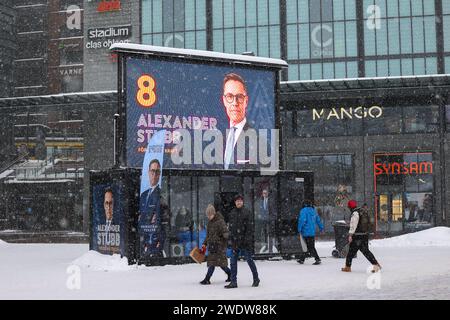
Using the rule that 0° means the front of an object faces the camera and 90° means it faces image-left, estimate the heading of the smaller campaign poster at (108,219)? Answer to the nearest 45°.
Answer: approximately 45°

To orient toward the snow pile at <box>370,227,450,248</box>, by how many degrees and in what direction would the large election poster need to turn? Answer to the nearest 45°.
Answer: approximately 90° to its left

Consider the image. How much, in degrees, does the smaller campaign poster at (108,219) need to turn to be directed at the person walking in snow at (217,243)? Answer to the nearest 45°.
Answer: approximately 45° to its left

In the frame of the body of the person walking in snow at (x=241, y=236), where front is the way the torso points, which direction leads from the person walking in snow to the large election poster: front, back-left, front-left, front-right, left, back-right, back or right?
back-right

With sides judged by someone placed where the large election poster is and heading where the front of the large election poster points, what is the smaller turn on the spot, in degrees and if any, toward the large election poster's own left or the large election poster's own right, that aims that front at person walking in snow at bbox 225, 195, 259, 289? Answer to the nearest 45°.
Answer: approximately 45° to the large election poster's own right

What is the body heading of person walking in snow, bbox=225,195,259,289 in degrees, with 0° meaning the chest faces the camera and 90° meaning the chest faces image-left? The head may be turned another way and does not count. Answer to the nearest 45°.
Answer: approximately 45°
